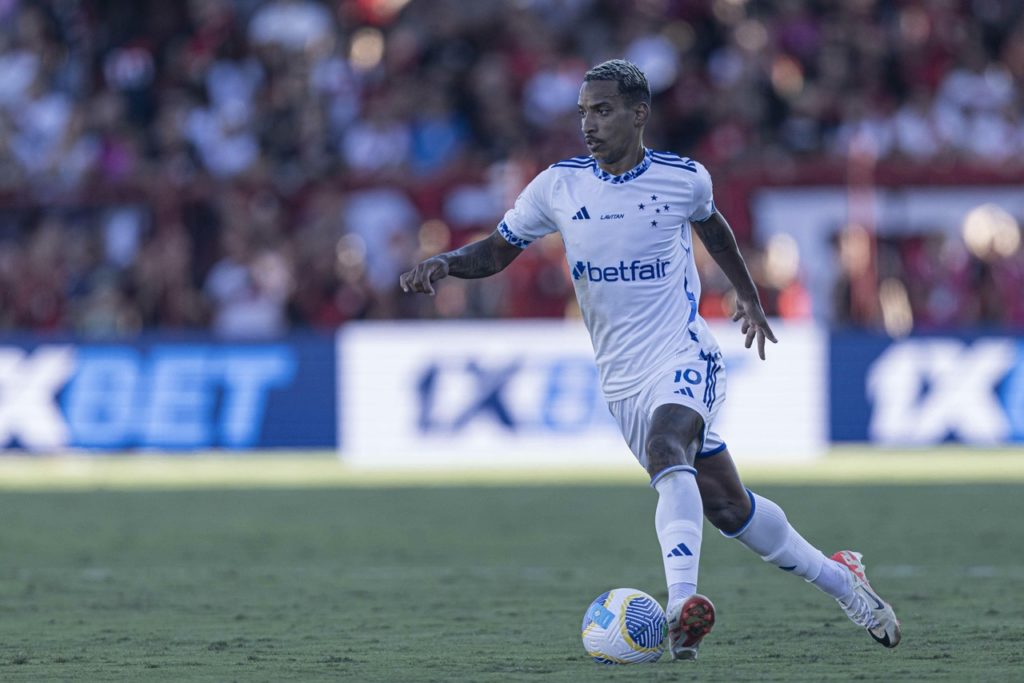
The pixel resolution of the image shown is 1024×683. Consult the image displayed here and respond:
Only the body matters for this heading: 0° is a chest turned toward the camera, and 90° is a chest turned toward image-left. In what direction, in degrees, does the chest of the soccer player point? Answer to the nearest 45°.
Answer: approximately 45°
